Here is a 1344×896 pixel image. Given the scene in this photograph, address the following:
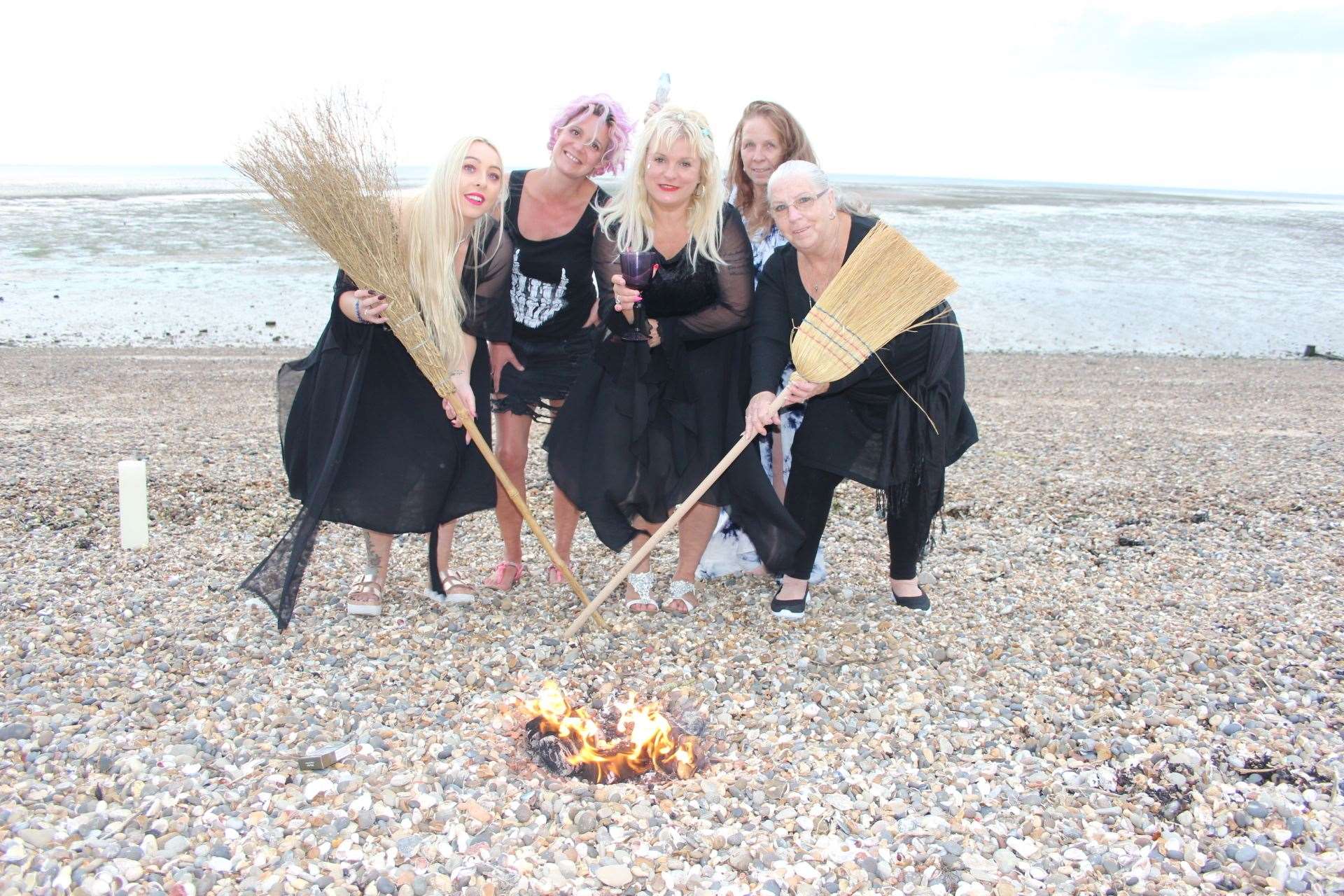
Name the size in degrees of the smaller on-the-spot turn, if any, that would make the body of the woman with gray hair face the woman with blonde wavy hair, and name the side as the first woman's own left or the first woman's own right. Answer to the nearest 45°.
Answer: approximately 45° to the first woman's own right

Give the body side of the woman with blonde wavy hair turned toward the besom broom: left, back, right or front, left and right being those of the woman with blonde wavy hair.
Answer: right

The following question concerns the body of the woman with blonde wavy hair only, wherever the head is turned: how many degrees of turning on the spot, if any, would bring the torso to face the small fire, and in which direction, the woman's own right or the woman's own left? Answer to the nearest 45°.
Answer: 0° — they already face it

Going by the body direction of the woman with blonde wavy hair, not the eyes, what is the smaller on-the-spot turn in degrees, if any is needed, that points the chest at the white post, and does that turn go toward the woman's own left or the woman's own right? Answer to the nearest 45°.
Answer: approximately 90° to the woman's own right

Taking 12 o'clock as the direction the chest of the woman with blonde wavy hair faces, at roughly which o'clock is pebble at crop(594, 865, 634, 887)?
The pebble is roughly at 12 o'clock from the woman with blonde wavy hair.

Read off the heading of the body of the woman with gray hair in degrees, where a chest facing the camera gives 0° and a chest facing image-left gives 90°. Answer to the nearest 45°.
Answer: approximately 45°

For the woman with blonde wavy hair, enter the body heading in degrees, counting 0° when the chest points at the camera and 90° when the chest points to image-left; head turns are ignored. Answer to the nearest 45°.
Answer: approximately 0°
